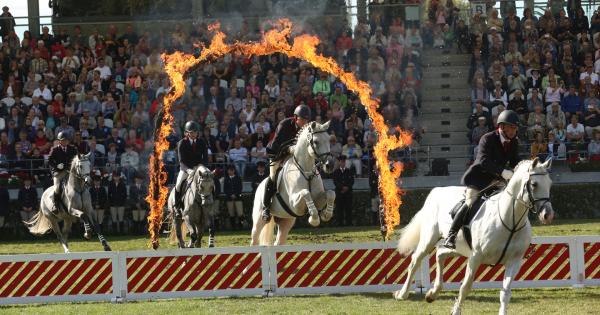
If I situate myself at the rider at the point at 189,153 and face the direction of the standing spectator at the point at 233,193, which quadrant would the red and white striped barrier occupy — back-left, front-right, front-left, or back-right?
back-right

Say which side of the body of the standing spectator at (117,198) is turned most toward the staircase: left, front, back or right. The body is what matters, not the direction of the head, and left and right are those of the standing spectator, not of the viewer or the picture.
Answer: left

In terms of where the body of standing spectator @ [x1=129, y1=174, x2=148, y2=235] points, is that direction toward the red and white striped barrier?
yes

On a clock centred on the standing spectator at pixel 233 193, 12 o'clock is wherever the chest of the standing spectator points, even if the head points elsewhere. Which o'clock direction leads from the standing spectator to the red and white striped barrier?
The red and white striped barrier is roughly at 12 o'clock from the standing spectator.
